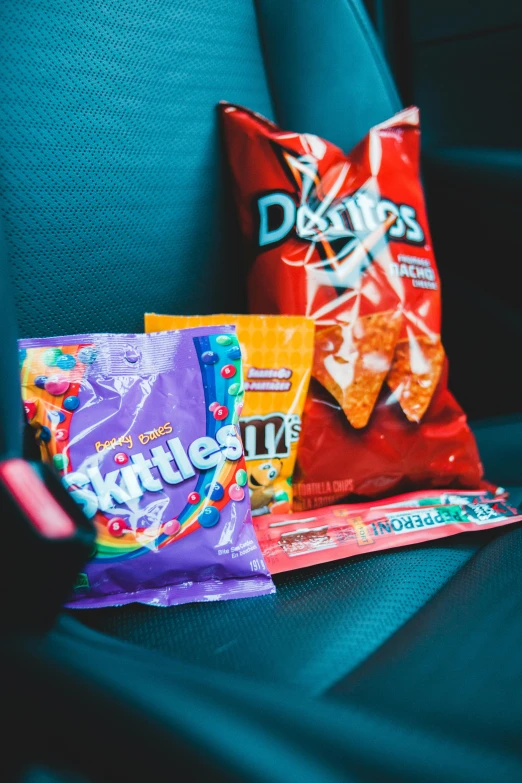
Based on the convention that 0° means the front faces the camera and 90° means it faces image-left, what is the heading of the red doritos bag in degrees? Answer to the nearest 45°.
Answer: approximately 0°

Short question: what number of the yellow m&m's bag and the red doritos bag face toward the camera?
2
